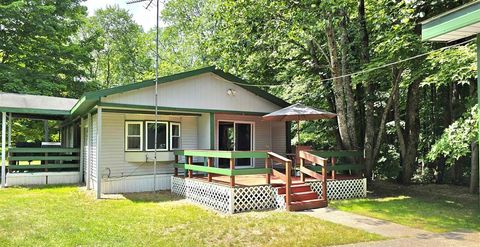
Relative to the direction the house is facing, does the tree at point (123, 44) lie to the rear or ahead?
to the rear

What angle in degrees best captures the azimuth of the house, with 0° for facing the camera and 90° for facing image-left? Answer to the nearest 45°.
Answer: approximately 315°
